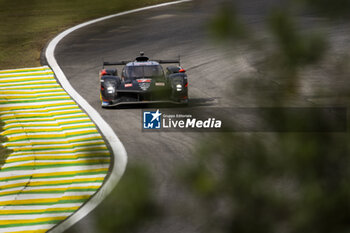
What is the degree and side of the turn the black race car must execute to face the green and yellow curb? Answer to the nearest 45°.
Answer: approximately 45° to its right

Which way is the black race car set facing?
toward the camera
